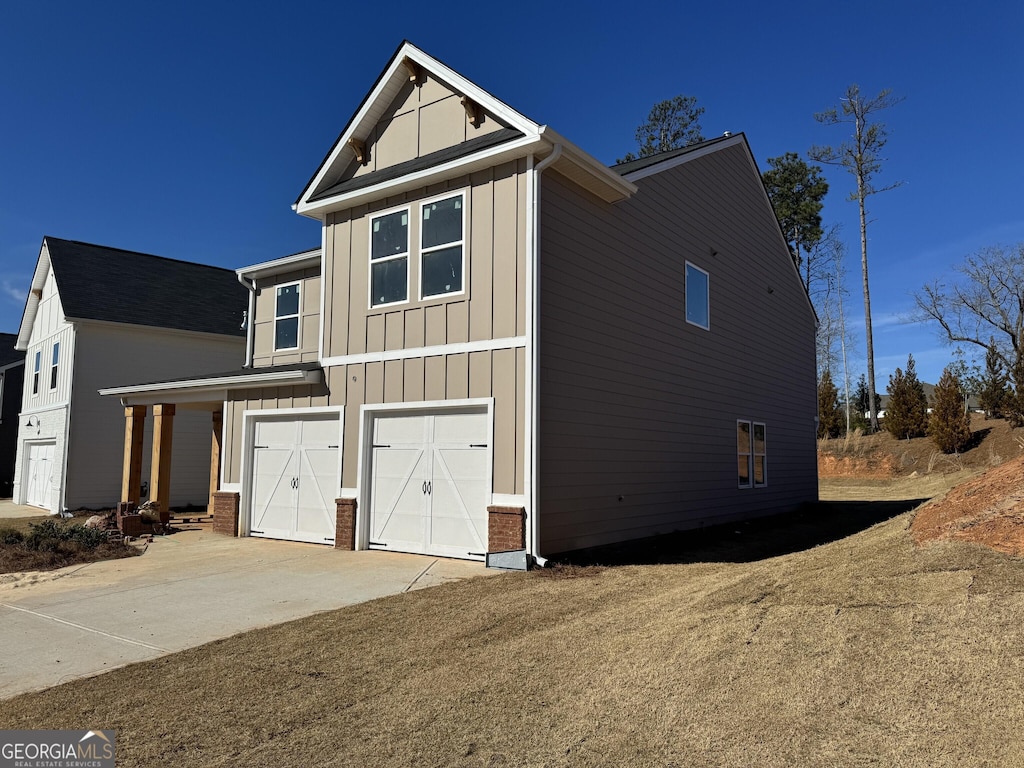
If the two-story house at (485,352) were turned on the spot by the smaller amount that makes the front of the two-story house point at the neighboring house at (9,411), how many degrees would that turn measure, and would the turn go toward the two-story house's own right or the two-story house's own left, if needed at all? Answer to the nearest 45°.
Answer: approximately 90° to the two-story house's own right

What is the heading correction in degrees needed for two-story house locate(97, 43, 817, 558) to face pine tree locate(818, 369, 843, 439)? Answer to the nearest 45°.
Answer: approximately 180°

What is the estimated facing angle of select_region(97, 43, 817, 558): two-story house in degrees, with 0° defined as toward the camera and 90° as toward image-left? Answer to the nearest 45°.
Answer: approximately 45°

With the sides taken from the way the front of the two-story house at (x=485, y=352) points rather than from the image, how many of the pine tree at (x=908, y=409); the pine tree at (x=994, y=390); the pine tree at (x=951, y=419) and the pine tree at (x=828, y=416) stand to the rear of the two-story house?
4

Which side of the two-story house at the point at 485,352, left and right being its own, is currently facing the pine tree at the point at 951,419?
back

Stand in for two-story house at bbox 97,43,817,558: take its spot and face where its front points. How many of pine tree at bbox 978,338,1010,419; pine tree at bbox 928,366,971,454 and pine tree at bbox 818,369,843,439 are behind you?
3

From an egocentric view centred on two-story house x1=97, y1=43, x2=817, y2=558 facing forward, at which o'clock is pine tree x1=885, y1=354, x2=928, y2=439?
The pine tree is roughly at 6 o'clock from the two-story house.

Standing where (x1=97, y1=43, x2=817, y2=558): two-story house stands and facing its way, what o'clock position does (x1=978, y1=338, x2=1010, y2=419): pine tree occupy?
The pine tree is roughly at 6 o'clock from the two-story house.

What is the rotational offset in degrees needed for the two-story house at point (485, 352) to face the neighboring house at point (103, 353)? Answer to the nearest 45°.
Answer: approximately 90° to its right
